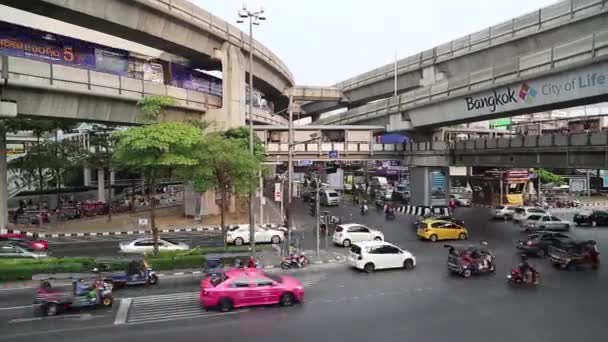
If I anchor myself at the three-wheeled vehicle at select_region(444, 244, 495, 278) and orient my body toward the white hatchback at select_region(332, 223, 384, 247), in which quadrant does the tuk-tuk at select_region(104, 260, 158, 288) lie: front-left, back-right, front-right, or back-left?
front-left

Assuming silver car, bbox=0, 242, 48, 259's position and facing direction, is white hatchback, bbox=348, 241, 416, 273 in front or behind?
in front

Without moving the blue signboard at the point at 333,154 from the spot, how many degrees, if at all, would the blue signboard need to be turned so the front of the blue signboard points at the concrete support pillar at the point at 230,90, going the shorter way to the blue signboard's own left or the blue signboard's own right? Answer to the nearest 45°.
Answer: approximately 90° to the blue signboard's own right

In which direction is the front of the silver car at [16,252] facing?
to the viewer's right

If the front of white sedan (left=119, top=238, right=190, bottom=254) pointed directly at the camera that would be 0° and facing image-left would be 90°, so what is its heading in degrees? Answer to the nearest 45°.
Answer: approximately 270°

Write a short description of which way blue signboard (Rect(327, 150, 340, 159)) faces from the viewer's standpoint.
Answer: facing the viewer

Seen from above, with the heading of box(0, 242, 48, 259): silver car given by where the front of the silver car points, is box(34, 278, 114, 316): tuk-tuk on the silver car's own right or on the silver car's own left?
on the silver car's own right

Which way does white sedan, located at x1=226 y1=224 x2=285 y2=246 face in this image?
to the viewer's right

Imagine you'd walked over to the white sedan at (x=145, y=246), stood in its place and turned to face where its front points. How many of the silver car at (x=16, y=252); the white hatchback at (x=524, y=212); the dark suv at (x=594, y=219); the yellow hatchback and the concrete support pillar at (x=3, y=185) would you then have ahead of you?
3

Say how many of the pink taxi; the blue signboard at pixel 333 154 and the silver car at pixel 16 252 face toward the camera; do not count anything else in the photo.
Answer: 1
